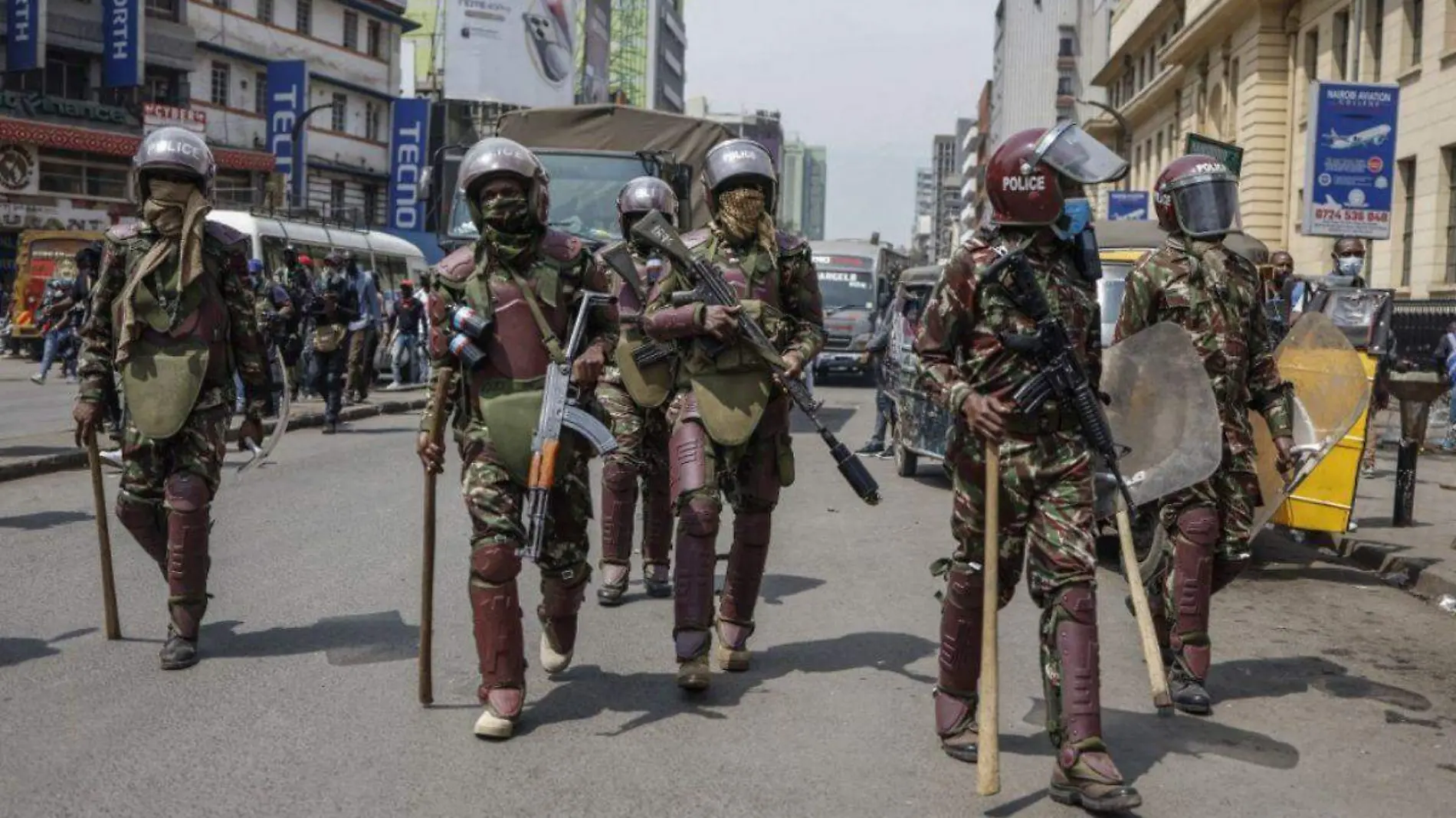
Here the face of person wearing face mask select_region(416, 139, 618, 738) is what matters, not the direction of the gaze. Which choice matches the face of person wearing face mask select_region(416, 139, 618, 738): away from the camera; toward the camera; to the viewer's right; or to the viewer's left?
toward the camera

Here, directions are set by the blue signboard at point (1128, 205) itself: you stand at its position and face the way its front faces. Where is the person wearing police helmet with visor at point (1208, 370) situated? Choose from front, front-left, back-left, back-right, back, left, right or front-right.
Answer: front

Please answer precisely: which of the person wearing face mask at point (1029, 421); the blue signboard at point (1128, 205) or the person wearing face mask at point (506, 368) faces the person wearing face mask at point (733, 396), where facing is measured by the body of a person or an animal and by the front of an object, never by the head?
the blue signboard

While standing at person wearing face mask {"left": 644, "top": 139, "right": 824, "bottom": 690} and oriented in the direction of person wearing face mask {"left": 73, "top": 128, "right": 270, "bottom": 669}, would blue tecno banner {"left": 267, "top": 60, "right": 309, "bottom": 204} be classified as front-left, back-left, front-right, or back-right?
front-right

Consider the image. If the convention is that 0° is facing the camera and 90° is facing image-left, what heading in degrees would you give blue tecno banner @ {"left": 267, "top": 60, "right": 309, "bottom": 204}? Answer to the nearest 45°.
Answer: approximately 0°

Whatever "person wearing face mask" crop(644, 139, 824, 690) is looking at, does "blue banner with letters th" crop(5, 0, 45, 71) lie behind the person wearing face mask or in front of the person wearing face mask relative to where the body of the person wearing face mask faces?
behind

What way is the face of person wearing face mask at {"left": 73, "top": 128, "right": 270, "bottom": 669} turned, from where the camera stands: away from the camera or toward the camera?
toward the camera

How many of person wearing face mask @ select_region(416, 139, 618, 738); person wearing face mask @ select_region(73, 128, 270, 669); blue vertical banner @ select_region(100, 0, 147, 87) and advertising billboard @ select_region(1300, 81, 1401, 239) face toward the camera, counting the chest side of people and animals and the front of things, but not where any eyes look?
4

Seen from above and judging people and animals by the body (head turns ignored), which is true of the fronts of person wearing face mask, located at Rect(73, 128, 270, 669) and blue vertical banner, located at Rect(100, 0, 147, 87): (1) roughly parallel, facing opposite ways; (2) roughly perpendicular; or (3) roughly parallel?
roughly parallel

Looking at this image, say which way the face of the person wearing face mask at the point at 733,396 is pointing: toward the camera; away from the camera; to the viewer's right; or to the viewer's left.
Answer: toward the camera

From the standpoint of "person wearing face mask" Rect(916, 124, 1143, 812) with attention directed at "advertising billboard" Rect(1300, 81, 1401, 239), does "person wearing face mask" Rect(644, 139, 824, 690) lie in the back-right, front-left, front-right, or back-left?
front-left

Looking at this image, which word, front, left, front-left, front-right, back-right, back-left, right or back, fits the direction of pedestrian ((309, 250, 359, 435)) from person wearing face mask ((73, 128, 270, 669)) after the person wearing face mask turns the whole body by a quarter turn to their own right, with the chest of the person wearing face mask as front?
right

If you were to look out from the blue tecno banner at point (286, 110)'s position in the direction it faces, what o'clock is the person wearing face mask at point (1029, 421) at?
The person wearing face mask is roughly at 12 o'clock from the blue tecno banner.

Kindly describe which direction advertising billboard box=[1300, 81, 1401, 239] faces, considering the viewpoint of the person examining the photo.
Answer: facing the viewer

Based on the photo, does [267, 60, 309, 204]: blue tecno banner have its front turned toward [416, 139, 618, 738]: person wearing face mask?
yes

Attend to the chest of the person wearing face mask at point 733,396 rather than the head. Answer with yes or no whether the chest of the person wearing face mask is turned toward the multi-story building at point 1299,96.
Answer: no

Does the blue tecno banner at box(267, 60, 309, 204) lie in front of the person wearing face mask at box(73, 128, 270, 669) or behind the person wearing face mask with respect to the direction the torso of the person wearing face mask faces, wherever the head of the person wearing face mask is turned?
behind

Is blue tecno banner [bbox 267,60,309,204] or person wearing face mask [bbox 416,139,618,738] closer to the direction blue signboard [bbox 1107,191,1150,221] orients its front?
the person wearing face mask

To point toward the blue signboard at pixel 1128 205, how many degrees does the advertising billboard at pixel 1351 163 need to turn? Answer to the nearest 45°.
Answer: approximately 180°

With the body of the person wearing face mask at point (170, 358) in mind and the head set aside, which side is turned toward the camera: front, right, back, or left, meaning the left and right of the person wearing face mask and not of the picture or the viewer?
front

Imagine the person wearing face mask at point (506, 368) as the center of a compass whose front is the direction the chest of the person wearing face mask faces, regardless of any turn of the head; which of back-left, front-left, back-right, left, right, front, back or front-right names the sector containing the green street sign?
back-left
